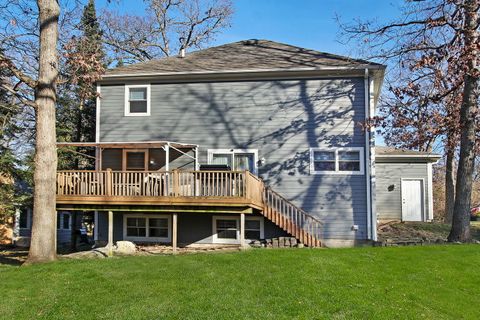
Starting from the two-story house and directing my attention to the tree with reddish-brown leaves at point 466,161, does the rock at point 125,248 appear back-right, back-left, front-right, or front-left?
back-right

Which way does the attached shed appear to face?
toward the camera

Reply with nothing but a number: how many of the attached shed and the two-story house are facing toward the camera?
1

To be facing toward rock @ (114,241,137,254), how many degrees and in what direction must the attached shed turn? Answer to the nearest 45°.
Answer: approximately 45° to its right

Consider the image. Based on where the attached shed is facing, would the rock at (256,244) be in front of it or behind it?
in front

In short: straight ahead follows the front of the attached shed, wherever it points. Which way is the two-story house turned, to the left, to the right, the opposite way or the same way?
the opposite way

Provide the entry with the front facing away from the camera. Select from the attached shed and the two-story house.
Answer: the two-story house

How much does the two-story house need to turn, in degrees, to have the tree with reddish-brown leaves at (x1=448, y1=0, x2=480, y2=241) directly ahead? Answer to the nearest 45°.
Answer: approximately 90° to its right

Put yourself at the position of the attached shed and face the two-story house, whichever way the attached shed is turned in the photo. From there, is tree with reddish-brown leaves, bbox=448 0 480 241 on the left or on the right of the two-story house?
left

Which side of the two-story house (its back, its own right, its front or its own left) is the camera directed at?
back

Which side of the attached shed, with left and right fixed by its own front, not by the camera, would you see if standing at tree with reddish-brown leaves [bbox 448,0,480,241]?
front
